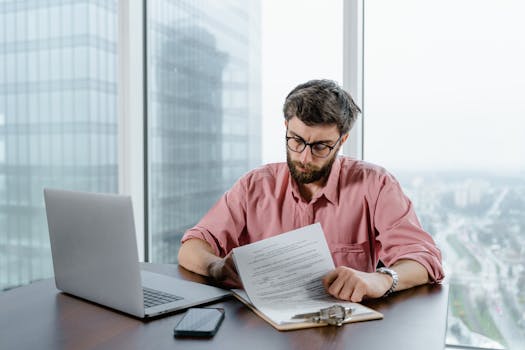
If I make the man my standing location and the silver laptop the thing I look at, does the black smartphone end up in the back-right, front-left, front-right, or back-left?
front-left

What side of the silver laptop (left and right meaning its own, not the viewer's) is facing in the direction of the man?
front

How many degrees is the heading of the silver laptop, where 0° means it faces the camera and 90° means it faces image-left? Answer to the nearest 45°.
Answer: approximately 225°
